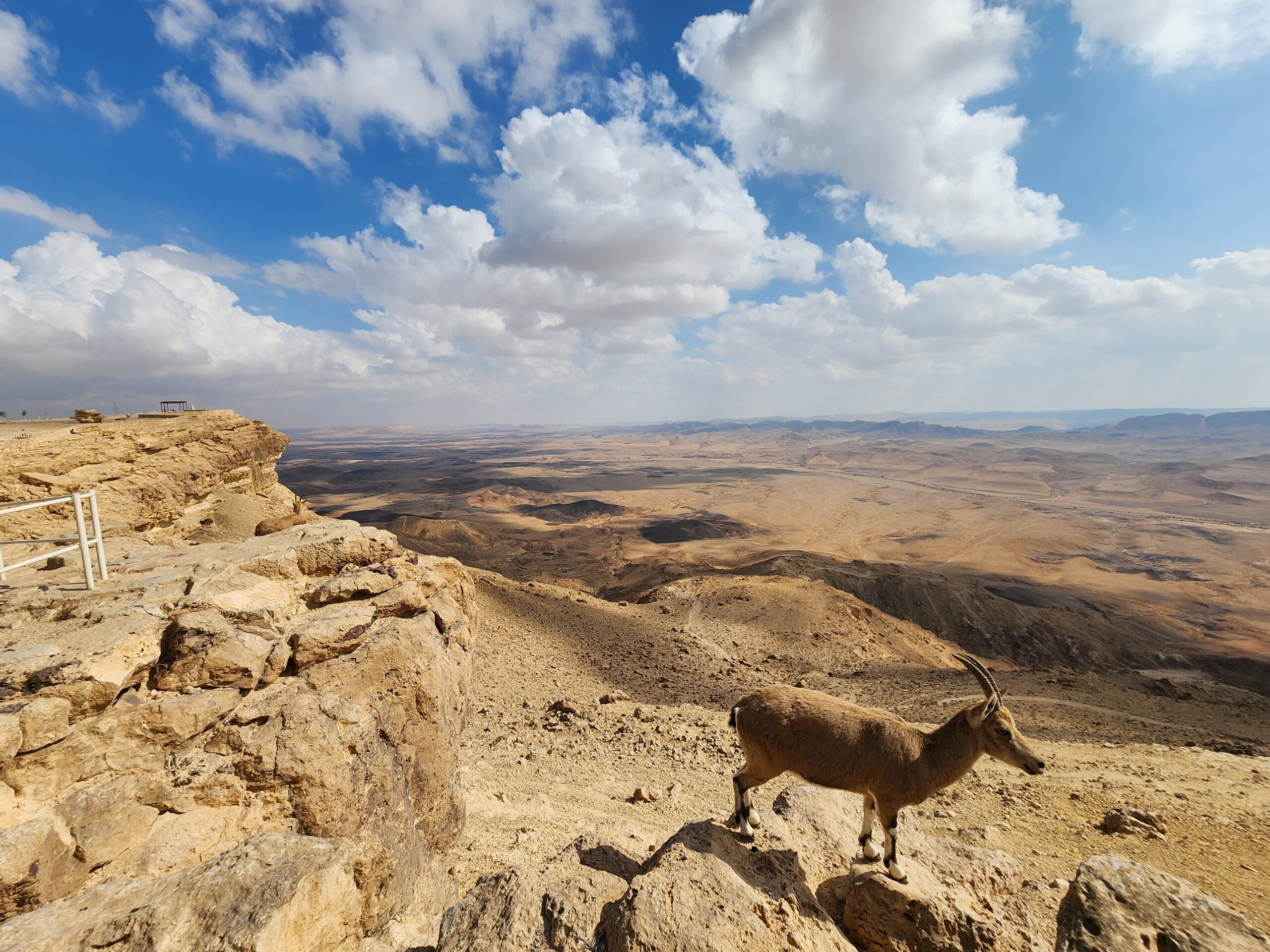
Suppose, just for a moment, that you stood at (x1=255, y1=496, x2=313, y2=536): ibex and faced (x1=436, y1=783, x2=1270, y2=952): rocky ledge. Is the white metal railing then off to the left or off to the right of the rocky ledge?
right

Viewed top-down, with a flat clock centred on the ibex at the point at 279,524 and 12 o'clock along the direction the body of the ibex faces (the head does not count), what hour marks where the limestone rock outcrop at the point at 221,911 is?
The limestone rock outcrop is roughly at 3 o'clock from the ibex.

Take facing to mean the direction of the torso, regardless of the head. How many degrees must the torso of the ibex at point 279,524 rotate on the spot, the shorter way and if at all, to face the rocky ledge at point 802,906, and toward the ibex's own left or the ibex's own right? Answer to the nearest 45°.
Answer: approximately 90° to the ibex's own right

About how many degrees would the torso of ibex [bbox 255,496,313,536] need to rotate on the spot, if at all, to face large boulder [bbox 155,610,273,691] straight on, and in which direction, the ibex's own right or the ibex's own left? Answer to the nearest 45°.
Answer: approximately 90° to the ibex's own right

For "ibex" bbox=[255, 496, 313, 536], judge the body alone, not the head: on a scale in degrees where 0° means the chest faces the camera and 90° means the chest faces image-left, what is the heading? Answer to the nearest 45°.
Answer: approximately 270°

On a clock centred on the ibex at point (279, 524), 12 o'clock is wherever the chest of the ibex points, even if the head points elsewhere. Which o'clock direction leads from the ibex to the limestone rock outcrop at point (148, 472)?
The limestone rock outcrop is roughly at 8 o'clock from the ibex.

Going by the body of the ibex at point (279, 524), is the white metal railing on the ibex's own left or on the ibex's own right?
on the ibex's own right

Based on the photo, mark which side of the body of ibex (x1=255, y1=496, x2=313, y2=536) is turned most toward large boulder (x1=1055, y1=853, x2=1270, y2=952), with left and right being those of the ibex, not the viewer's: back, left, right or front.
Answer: right
